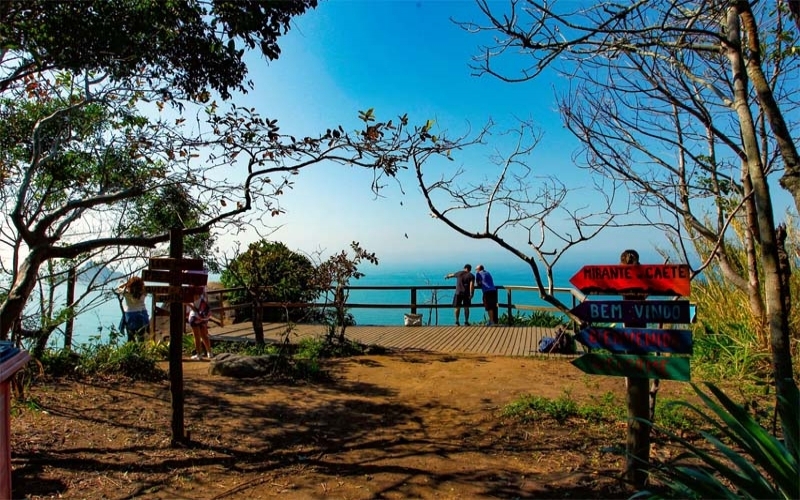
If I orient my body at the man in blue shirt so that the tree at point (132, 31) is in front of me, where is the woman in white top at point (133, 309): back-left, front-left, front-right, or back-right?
front-right
